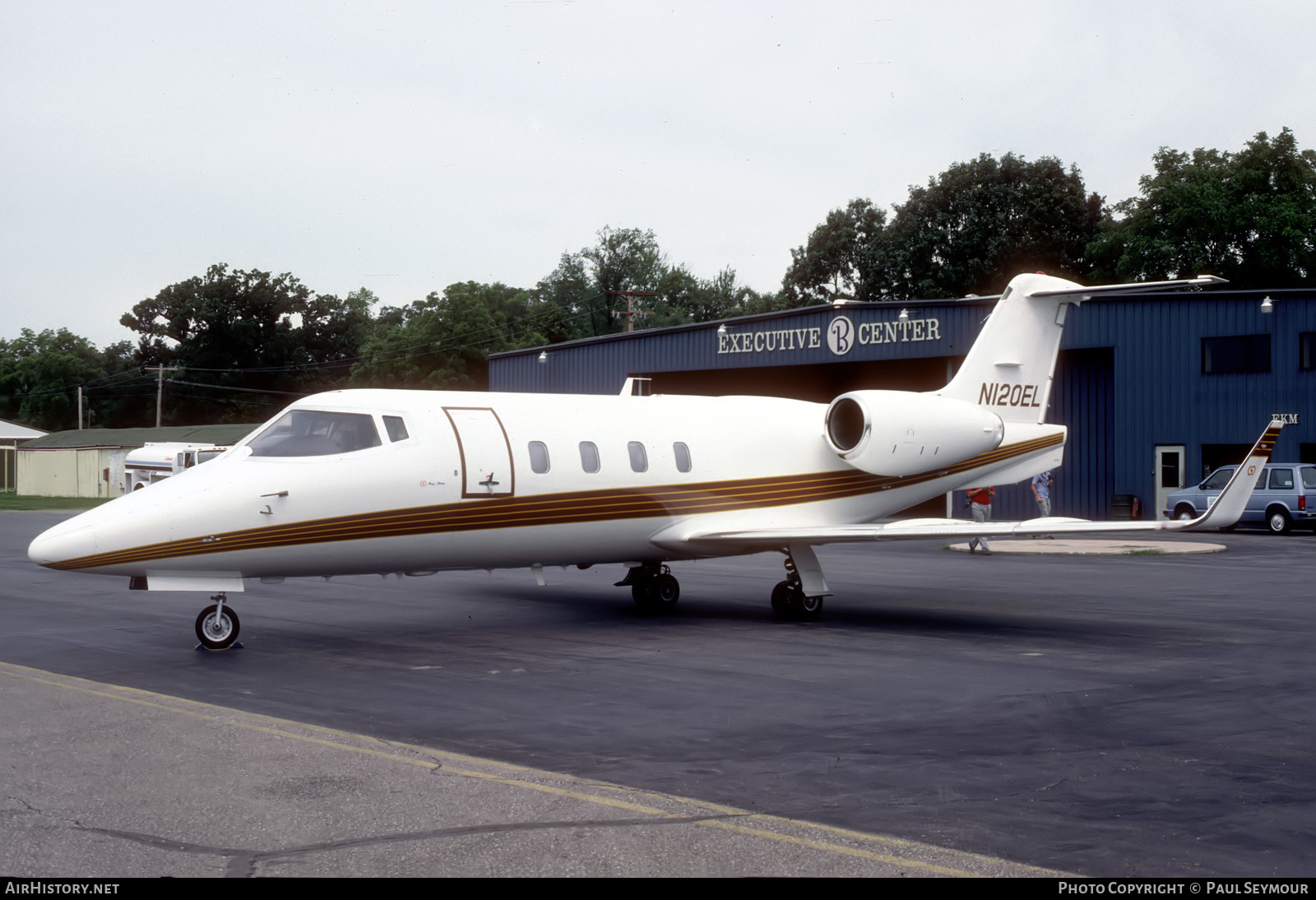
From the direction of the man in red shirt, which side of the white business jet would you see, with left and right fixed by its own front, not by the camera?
back

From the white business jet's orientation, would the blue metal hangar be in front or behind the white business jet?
behind

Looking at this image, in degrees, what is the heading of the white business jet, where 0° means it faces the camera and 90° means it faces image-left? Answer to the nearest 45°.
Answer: approximately 45°
